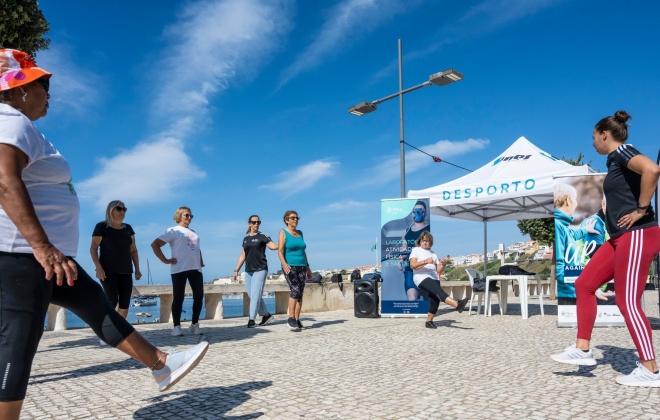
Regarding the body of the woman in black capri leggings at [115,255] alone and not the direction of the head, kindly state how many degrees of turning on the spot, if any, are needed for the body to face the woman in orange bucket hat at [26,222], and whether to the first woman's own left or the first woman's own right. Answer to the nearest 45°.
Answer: approximately 45° to the first woman's own right

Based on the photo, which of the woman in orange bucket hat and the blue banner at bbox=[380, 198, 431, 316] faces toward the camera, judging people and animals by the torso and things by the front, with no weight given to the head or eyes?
the blue banner

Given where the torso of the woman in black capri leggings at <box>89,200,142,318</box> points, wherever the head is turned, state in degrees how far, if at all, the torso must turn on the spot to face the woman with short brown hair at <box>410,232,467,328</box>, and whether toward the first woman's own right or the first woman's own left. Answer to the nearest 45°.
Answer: approximately 45° to the first woman's own left

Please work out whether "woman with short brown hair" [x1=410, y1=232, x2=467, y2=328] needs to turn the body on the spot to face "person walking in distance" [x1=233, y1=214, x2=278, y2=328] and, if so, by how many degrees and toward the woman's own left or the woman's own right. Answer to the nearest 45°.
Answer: approximately 135° to the woman's own right

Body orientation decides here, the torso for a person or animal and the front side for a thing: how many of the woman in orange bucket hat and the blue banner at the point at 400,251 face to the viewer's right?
1

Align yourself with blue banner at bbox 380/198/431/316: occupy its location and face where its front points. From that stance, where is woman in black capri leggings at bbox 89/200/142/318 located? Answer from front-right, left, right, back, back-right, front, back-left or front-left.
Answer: front-right

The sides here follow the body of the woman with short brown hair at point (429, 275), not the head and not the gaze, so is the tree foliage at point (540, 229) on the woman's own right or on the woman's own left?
on the woman's own left

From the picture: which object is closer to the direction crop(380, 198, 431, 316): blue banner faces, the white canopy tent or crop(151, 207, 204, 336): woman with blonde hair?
the woman with blonde hair

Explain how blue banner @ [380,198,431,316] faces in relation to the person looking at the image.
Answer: facing the viewer

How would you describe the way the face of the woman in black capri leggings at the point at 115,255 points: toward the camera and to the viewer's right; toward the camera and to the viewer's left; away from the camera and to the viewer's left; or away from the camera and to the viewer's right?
toward the camera and to the viewer's right

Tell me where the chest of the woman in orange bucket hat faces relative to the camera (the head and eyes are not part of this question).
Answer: to the viewer's right

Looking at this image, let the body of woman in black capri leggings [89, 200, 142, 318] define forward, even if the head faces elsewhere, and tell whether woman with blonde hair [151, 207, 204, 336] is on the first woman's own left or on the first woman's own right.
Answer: on the first woman's own left

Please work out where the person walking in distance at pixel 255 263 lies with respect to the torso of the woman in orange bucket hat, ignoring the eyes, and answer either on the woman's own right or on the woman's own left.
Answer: on the woman's own left

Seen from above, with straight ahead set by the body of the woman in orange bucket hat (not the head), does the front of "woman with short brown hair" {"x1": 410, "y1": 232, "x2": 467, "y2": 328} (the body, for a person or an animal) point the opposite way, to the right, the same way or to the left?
to the right

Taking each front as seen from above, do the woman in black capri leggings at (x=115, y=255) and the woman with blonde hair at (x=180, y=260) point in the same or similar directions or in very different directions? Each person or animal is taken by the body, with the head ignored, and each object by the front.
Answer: same or similar directions

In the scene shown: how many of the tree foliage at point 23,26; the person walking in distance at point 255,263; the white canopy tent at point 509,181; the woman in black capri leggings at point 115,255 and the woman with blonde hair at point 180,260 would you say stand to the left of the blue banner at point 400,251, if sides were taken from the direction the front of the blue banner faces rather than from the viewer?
1

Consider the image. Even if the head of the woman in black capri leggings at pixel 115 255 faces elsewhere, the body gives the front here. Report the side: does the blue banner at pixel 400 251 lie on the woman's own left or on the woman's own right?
on the woman's own left
